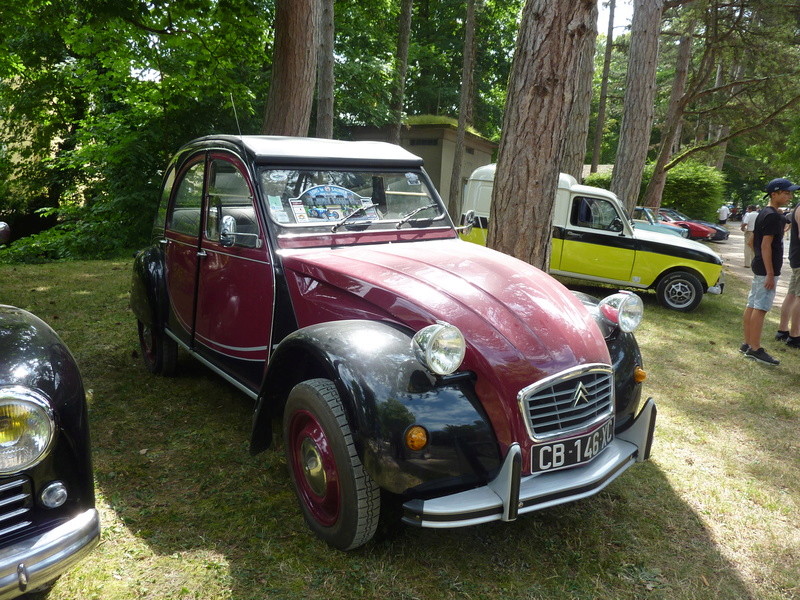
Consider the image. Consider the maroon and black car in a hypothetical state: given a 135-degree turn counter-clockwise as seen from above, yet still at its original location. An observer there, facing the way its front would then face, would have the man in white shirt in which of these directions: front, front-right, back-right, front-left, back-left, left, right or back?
front-right

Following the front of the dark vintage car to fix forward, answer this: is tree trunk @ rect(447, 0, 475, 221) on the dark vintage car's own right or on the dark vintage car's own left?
on the dark vintage car's own left

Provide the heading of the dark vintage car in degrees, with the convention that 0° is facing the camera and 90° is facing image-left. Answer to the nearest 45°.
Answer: approximately 315°

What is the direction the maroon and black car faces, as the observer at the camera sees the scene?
facing the viewer and to the right of the viewer

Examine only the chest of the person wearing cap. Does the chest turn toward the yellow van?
no

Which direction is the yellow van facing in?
to the viewer's right

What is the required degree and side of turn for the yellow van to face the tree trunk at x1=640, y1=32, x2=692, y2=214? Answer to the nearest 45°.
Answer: approximately 90° to its left

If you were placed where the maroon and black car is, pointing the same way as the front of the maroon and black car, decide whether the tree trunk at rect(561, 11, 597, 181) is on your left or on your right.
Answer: on your left

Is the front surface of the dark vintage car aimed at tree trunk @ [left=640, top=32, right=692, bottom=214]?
no

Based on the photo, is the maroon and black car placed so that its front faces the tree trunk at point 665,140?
no

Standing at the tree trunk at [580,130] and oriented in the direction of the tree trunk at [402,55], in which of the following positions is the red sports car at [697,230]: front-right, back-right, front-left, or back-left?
front-right
